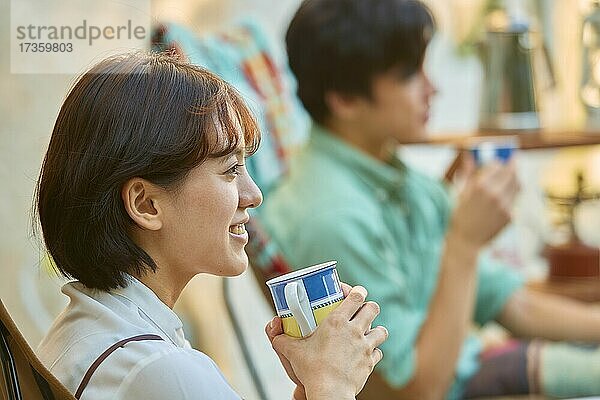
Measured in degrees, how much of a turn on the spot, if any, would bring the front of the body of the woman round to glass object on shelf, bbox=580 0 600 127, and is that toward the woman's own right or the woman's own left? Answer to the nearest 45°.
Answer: approximately 45° to the woman's own left

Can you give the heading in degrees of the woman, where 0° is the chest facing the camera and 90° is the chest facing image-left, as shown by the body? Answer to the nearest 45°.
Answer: approximately 270°

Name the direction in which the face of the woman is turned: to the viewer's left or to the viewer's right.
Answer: to the viewer's right

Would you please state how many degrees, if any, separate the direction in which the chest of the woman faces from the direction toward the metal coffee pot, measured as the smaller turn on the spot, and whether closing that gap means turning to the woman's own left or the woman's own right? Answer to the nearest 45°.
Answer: approximately 45° to the woman's own left

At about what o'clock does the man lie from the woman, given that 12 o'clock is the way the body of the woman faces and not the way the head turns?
The man is roughly at 10 o'clock from the woman.

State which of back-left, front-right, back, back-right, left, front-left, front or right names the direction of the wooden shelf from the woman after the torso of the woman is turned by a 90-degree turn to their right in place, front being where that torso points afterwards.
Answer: back-left
